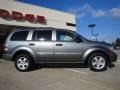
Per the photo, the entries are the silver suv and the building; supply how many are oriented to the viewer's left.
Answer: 0

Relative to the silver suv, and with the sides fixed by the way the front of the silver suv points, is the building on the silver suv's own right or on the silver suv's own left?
on the silver suv's own left

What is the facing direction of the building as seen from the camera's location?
facing the viewer and to the right of the viewer

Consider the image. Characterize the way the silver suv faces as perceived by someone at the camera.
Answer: facing to the right of the viewer

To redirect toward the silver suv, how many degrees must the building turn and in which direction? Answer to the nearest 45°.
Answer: approximately 45° to its right
